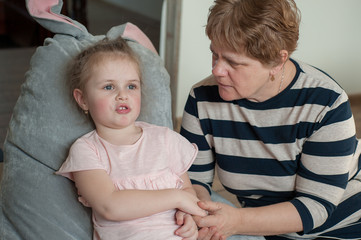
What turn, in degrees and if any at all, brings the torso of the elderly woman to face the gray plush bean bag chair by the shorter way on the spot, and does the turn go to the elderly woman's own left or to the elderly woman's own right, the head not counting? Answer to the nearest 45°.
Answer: approximately 45° to the elderly woman's own right

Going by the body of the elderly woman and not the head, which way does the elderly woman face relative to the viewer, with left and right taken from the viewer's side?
facing the viewer and to the left of the viewer

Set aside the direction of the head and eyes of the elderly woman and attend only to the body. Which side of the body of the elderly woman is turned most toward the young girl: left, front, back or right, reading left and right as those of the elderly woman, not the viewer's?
front

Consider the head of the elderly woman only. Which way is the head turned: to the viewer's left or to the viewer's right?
to the viewer's left
